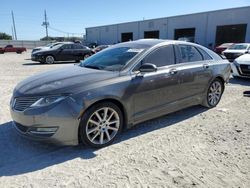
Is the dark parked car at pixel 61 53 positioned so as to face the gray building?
no

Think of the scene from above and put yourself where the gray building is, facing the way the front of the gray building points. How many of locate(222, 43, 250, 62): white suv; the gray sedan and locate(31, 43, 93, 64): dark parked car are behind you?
0

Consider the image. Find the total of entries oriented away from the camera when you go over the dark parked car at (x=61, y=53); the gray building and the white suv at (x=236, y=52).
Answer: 0

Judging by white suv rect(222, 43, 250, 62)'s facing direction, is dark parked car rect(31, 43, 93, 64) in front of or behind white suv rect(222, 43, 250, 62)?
in front

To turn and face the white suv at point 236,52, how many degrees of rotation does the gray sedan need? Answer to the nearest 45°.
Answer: approximately 180°

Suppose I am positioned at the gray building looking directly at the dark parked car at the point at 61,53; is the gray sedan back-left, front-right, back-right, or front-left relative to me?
front-left

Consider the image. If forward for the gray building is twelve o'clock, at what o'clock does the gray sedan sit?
The gray sedan is roughly at 11 o'clock from the gray building.

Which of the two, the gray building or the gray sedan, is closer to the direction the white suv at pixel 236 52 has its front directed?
the gray sedan

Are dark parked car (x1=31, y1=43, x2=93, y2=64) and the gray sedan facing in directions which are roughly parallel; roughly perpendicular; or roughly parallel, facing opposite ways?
roughly parallel

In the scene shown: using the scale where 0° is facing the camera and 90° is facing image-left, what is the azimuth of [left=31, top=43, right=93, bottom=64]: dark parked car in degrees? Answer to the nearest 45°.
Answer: approximately 45°

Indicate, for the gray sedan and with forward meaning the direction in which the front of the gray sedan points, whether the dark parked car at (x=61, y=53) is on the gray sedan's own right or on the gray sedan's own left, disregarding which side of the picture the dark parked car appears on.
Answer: on the gray sedan's own right

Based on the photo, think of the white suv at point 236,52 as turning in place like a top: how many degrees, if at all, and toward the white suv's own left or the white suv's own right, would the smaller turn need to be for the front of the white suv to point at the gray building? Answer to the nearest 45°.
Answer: approximately 135° to the white suv's own right

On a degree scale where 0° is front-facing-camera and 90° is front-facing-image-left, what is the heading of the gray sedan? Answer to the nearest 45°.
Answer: approximately 45°

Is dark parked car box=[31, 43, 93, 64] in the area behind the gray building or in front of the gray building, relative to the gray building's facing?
in front

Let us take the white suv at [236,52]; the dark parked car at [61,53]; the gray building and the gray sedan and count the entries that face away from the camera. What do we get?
0

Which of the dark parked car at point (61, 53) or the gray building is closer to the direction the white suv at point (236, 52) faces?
the dark parked car

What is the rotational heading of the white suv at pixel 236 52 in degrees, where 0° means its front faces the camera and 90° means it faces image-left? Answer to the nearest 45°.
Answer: approximately 45°
